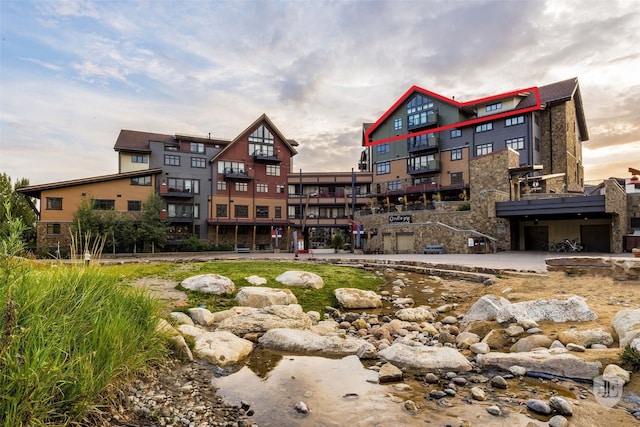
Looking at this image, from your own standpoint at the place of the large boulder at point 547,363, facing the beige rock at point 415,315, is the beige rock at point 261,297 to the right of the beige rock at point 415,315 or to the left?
left

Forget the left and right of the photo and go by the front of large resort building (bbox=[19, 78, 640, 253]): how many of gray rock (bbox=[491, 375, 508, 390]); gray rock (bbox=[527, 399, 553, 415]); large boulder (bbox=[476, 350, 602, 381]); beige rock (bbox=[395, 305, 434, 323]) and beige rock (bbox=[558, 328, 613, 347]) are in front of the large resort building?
5

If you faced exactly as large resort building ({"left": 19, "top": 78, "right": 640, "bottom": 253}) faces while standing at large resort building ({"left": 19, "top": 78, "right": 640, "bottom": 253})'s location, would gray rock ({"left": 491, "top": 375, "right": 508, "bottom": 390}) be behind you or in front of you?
in front

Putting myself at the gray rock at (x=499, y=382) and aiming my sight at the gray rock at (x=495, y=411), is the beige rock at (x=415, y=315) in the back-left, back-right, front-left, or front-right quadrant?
back-right

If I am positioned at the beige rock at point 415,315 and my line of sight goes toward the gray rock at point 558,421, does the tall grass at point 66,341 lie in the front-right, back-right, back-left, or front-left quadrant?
front-right

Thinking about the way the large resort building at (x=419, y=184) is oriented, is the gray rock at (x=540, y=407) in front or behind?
in front

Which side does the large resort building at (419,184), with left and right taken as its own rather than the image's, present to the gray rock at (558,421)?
front

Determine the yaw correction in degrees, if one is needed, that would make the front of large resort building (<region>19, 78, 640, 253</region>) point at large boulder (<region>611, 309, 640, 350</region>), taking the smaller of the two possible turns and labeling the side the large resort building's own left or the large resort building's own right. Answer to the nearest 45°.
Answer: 0° — it already faces it

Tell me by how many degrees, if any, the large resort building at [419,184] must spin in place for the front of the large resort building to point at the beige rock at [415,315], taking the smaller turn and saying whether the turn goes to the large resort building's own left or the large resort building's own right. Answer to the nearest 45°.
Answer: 0° — it already faces it

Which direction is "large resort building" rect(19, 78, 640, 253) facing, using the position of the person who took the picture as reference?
facing the viewer

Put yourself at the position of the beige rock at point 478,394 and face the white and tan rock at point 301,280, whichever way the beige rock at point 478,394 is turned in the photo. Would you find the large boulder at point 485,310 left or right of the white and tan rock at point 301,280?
right

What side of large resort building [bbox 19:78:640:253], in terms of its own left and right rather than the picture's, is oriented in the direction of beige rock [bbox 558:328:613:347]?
front

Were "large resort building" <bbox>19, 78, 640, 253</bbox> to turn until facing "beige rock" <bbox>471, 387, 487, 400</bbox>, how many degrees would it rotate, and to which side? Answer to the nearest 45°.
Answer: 0° — it already faces it

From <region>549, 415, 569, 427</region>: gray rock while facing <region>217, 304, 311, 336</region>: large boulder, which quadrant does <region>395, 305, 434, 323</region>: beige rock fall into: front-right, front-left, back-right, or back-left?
front-right

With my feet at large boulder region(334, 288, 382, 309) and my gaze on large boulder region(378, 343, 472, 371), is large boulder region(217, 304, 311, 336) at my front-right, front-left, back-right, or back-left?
front-right

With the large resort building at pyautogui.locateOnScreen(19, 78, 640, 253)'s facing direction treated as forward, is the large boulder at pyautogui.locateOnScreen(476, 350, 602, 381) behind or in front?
in front
